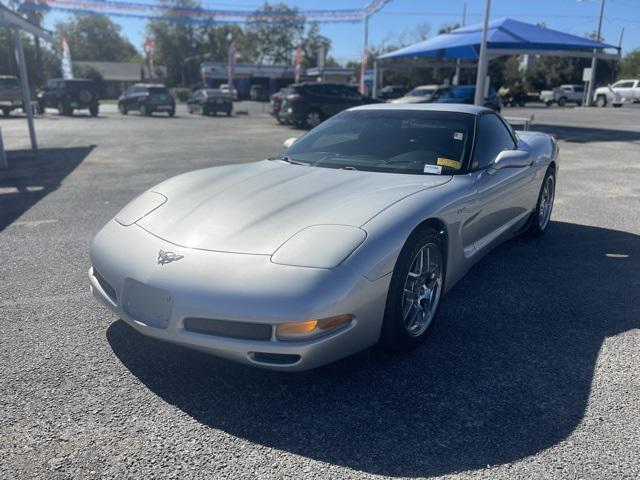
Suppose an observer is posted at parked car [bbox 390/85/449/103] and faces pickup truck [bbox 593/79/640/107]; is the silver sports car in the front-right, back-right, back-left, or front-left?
back-right

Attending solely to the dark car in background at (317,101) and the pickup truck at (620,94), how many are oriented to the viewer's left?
1

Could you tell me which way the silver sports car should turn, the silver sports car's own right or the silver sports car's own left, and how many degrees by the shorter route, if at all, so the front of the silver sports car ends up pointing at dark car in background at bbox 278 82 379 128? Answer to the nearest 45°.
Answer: approximately 135° to the silver sports car's own right

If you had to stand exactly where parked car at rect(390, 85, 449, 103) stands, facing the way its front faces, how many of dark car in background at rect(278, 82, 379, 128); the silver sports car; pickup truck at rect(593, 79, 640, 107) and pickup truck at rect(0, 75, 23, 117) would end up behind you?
1

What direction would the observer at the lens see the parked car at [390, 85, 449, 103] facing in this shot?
facing the viewer and to the left of the viewer

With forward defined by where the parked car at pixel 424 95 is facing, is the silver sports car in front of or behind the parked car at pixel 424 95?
in front

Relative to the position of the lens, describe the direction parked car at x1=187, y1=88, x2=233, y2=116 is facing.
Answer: facing away from the viewer and to the left of the viewer

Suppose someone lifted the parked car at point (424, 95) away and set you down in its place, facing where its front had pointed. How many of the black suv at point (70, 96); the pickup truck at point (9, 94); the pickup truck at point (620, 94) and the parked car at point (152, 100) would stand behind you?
1

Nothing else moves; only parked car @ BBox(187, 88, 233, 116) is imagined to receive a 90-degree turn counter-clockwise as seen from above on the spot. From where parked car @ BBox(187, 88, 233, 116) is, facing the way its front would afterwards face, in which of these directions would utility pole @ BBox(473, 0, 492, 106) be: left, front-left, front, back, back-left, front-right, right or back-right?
left
